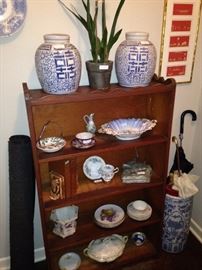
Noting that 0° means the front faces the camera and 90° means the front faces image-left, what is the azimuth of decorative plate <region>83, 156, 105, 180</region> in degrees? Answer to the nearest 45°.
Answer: approximately 0°

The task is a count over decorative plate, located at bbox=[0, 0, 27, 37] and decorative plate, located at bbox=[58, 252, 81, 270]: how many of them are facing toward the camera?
2

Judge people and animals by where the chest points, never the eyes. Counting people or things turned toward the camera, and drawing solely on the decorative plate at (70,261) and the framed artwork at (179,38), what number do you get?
2

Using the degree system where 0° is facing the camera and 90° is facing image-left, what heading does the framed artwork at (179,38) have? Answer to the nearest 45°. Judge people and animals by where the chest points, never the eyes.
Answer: approximately 0°
